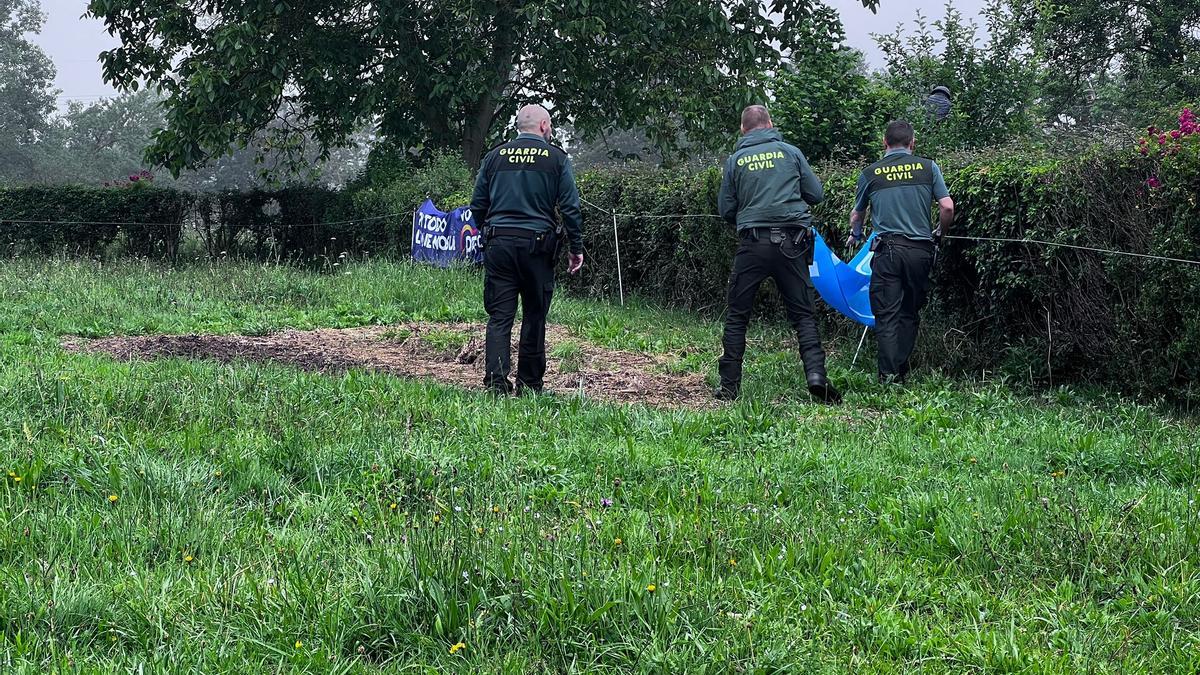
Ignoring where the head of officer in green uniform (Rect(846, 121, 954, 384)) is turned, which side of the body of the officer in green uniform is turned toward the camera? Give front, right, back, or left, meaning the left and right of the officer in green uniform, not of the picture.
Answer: back

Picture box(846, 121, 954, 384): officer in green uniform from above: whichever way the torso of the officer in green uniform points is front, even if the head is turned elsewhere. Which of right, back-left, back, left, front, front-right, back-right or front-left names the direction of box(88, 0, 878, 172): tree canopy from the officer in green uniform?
front-left

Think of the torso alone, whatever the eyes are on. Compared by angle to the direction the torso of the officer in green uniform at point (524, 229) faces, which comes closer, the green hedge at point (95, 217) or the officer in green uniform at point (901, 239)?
the green hedge

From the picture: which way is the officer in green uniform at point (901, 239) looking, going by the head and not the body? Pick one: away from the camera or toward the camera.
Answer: away from the camera

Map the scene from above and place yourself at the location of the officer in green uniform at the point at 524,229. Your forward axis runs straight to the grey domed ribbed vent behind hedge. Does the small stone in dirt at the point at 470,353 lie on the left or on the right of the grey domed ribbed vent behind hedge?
left

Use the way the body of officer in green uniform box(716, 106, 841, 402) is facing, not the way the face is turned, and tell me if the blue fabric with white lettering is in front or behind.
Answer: in front

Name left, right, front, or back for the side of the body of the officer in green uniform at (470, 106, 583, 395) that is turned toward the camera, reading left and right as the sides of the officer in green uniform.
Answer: back

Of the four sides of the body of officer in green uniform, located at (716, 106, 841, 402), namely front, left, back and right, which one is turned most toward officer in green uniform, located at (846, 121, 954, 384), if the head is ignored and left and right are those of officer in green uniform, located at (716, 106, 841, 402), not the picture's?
right

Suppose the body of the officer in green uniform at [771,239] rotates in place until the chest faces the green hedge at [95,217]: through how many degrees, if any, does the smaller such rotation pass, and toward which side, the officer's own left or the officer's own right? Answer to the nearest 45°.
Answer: approximately 45° to the officer's own left

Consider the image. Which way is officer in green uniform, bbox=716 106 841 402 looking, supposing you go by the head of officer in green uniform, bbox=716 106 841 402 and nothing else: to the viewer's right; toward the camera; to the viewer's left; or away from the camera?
away from the camera

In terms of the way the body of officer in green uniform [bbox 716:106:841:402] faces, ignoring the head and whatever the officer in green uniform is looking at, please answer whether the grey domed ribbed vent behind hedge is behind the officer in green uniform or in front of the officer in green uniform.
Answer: in front

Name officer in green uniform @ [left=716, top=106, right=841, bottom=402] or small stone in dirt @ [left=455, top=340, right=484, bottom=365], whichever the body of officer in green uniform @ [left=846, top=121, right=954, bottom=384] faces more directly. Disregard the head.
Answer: the small stone in dirt

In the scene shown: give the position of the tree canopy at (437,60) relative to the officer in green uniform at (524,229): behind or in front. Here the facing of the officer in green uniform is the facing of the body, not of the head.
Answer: in front

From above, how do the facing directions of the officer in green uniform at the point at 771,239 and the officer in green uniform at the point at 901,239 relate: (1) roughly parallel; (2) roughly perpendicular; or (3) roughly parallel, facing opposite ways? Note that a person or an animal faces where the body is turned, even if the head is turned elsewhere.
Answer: roughly parallel

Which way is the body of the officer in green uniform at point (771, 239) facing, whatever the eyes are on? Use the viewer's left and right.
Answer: facing away from the viewer
